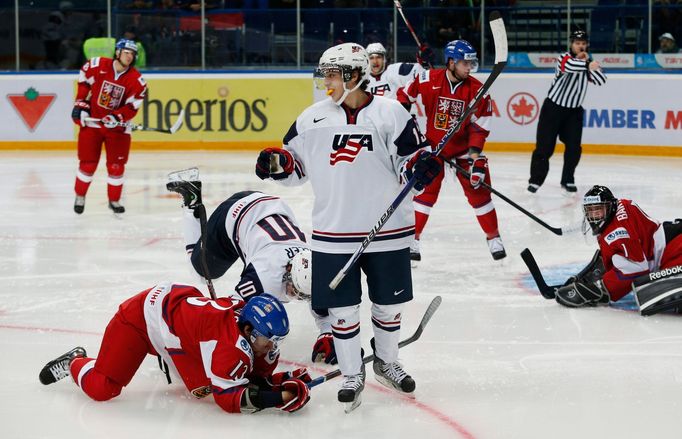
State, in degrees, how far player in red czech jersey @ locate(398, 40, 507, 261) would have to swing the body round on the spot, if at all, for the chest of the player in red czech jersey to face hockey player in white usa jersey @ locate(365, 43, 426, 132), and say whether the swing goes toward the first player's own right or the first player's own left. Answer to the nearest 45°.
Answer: approximately 180°

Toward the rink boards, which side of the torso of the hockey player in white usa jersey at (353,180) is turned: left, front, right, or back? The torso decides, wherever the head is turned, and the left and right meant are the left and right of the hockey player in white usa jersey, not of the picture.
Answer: back

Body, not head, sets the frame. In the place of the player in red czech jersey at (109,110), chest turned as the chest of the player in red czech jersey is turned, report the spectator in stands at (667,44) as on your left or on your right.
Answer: on your left

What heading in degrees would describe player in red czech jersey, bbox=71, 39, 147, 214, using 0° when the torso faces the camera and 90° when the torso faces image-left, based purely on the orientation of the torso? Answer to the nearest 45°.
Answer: approximately 0°

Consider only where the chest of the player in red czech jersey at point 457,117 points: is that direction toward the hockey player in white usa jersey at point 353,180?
yes

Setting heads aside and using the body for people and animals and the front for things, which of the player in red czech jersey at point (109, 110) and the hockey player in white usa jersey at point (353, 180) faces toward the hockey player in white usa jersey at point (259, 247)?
the player in red czech jersey

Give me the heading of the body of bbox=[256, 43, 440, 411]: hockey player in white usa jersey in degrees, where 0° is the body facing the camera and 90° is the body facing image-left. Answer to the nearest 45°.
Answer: approximately 0°

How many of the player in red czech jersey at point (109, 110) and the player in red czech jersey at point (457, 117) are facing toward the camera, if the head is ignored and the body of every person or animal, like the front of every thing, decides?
2

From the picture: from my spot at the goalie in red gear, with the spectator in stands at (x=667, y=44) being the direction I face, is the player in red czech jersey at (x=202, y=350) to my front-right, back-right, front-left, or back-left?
back-left
